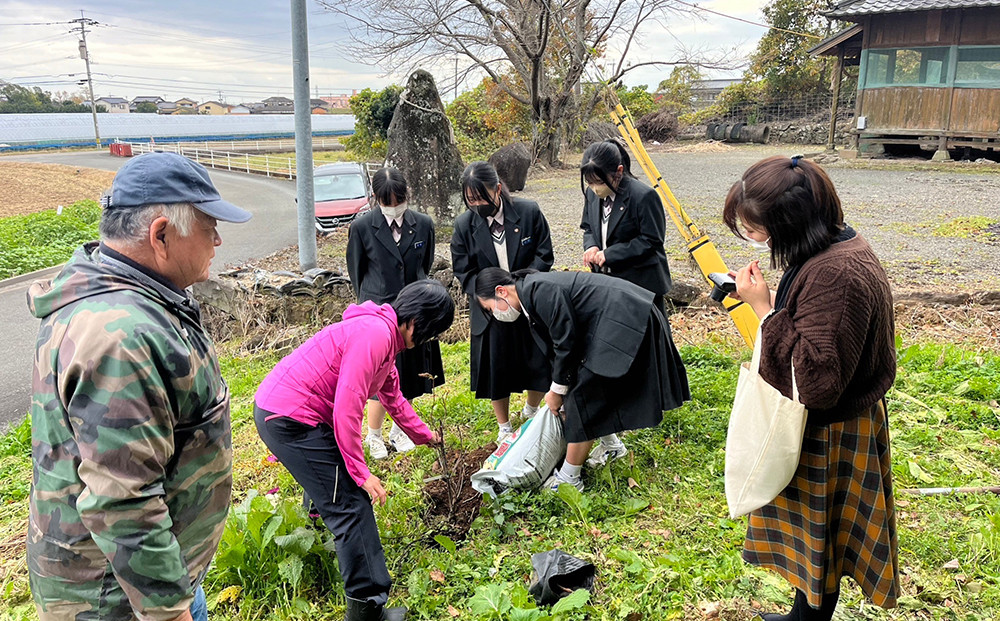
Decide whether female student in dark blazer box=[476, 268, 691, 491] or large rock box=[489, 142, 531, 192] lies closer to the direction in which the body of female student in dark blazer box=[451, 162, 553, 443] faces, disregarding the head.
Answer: the female student in dark blazer

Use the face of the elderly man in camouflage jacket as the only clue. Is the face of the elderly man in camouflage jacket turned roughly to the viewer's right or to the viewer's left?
to the viewer's right

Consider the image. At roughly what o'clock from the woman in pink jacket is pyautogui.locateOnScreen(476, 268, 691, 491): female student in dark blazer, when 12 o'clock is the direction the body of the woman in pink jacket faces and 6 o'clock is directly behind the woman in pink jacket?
The female student in dark blazer is roughly at 11 o'clock from the woman in pink jacket.

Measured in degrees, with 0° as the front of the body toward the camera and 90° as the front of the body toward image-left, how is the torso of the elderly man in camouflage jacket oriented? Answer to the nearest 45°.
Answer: approximately 270°

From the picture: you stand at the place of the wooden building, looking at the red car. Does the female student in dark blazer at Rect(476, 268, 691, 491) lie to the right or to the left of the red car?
left

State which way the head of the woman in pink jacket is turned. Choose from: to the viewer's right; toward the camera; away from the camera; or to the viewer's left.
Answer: to the viewer's right

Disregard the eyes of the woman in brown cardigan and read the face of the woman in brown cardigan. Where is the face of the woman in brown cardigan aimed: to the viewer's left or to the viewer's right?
to the viewer's left

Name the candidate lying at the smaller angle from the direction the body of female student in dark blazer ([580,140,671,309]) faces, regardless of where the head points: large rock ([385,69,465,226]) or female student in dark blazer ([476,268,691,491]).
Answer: the female student in dark blazer

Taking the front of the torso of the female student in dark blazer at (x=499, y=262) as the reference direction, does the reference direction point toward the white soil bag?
yes

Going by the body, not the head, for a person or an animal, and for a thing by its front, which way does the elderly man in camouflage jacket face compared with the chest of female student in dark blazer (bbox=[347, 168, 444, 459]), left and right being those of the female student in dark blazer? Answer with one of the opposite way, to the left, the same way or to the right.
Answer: to the left

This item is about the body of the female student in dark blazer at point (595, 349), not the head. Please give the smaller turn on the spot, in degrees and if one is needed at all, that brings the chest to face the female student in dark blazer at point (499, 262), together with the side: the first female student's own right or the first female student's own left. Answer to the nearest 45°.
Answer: approximately 45° to the first female student's own right

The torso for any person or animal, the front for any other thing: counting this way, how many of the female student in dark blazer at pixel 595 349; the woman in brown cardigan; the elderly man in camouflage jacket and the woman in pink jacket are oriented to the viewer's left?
2

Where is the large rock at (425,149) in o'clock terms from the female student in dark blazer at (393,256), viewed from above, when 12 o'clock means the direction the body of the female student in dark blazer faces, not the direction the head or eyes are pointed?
The large rock is roughly at 6 o'clock from the female student in dark blazer.
